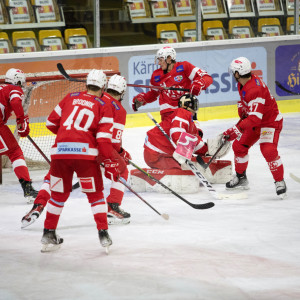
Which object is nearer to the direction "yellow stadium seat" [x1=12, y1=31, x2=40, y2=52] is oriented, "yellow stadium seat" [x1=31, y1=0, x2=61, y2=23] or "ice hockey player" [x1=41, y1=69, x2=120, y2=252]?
the ice hockey player

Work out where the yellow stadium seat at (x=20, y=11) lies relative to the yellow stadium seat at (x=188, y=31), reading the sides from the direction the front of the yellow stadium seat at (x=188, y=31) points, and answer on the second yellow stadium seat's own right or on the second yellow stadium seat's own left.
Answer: on the second yellow stadium seat's own right

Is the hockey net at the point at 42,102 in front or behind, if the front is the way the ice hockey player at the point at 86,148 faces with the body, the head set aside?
in front

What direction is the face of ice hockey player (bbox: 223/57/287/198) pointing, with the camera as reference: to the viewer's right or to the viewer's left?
to the viewer's left

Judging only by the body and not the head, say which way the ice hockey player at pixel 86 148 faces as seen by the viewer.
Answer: away from the camera

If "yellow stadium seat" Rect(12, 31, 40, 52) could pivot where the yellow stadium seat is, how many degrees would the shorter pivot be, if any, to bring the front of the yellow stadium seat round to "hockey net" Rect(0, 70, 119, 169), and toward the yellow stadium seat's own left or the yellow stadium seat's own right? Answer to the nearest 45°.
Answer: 0° — it already faces it

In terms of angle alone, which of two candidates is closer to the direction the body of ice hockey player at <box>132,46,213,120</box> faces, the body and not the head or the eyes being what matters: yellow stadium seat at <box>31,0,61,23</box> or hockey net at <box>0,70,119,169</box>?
the hockey net

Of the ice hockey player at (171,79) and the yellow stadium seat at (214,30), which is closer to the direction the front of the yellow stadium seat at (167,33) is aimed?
the ice hockey player

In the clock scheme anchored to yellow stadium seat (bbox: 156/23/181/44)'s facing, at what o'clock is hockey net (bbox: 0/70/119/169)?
The hockey net is roughly at 1 o'clock from the yellow stadium seat.

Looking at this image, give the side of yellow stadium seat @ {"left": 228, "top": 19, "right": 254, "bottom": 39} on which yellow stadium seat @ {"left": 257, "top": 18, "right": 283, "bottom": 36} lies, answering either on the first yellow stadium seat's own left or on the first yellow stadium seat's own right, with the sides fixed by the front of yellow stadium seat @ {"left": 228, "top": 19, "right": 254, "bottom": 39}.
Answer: on the first yellow stadium seat's own left

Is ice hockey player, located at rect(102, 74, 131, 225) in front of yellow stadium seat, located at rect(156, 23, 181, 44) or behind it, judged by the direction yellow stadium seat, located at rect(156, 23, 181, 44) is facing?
in front
